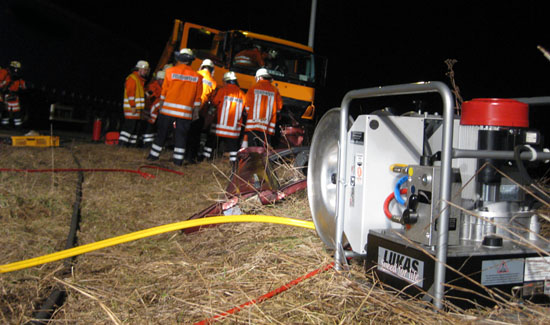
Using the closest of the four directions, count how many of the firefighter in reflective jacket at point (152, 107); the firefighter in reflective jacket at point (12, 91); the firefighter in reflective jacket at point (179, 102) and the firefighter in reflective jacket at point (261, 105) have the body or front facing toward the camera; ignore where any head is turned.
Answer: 1

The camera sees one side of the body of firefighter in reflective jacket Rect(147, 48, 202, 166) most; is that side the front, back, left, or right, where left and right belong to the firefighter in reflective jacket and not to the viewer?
back

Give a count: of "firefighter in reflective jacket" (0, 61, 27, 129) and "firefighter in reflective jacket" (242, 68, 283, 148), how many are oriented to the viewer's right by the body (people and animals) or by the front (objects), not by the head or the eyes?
0

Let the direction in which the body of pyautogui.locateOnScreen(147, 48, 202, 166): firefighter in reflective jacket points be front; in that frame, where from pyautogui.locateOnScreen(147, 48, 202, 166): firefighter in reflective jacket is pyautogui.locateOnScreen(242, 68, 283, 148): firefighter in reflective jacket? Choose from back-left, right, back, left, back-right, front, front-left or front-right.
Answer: right

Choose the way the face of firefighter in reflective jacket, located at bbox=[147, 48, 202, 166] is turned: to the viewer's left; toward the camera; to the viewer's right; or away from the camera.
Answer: away from the camera

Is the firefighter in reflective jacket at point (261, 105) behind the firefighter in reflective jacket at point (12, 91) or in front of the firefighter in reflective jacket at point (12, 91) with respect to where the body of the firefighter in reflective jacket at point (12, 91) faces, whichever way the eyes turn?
in front

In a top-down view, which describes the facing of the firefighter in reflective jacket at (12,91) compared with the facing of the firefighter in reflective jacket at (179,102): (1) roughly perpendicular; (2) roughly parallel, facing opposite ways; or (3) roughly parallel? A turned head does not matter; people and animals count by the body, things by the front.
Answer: roughly parallel, facing opposite ways

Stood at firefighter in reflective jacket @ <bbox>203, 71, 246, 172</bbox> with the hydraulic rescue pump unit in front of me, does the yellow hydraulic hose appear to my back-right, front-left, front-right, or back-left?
front-right

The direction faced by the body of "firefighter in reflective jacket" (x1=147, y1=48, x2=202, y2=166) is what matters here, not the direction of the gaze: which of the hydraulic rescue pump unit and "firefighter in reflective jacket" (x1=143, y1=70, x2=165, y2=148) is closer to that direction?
the firefighter in reflective jacket

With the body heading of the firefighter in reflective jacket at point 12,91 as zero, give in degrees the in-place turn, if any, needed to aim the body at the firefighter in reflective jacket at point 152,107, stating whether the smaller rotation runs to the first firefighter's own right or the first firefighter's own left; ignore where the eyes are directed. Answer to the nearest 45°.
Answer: approximately 45° to the first firefighter's own left

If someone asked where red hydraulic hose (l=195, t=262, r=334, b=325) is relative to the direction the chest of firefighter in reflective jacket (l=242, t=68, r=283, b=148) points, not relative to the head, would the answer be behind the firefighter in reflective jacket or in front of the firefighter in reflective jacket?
behind

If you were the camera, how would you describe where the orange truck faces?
facing the viewer and to the right of the viewer

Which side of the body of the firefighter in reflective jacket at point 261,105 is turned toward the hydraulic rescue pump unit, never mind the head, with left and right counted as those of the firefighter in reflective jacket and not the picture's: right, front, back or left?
back

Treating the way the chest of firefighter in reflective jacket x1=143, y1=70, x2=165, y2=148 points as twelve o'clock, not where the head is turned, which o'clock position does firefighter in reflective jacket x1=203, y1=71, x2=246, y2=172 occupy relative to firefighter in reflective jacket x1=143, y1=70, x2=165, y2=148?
firefighter in reflective jacket x1=203, y1=71, x2=246, y2=172 is roughly at 2 o'clock from firefighter in reflective jacket x1=143, y1=70, x2=165, y2=148.

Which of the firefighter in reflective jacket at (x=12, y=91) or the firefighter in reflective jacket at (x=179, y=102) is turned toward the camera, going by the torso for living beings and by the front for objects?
the firefighter in reflective jacket at (x=12, y=91)

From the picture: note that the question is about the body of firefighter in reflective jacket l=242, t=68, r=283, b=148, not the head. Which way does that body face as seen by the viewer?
away from the camera
